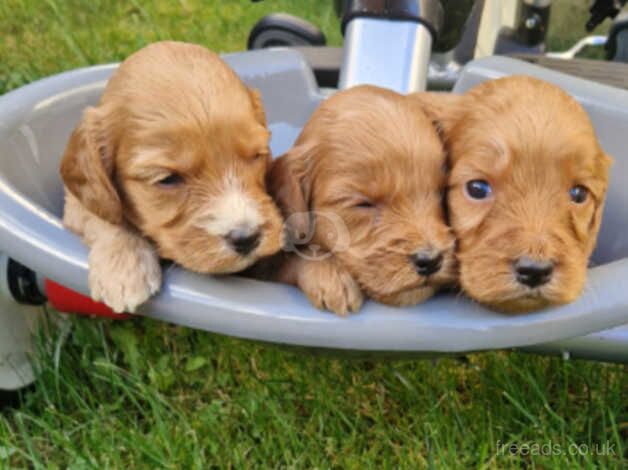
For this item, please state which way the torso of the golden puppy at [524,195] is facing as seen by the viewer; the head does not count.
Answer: toward the camera

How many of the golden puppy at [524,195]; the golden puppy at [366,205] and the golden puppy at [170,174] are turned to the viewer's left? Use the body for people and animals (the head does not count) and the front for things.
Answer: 0

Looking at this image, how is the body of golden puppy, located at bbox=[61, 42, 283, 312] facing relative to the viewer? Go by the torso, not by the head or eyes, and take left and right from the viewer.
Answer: facing the viewer and to the right of the viewer

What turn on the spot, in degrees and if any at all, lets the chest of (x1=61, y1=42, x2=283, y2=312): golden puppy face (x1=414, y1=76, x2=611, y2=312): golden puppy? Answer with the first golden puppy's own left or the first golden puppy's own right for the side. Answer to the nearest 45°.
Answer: approximately 45° to the first golden puppy's own left

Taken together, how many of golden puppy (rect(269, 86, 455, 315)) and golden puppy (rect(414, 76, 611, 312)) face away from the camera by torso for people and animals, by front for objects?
0

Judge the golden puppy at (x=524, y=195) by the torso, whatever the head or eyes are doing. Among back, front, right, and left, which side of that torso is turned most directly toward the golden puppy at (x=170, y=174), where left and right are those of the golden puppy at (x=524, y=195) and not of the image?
right
